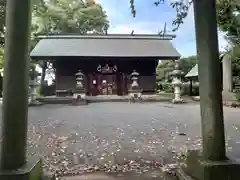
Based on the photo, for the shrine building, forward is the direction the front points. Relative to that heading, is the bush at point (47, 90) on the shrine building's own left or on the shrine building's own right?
on the shrine building's own right

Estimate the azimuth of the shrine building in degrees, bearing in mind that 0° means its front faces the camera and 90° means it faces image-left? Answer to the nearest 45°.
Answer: approximately 0°

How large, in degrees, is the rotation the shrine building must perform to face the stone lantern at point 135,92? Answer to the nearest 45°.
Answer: approximately 45° to its left

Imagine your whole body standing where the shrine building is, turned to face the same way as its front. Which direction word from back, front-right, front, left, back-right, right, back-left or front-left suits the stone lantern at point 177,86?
front-left

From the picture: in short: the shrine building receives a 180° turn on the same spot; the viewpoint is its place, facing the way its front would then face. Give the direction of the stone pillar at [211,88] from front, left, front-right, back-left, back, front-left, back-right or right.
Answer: back

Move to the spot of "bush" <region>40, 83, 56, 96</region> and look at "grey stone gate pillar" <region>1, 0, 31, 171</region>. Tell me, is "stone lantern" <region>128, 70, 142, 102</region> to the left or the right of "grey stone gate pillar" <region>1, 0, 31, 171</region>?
left

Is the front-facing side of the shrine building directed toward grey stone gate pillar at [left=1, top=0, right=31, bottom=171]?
yes

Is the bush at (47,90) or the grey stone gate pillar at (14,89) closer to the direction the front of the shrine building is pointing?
the grey stone gate pillar

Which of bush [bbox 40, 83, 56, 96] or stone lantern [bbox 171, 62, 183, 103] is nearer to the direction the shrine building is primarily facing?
the stone lantern

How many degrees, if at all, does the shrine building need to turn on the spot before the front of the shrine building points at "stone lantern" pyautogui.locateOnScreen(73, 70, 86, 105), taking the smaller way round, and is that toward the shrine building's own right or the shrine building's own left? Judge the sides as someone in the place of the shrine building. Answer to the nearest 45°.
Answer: approximately 45° to the shrine building's own right
